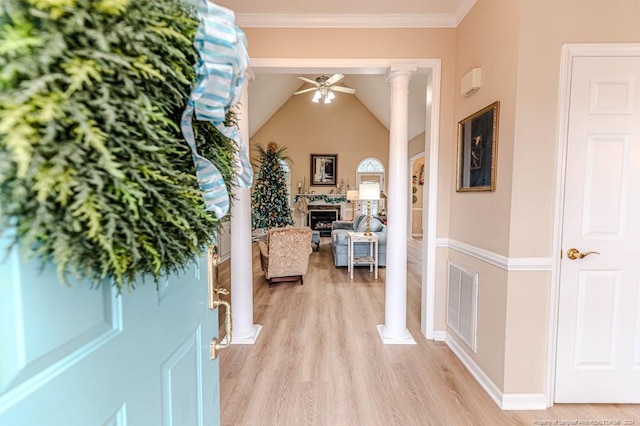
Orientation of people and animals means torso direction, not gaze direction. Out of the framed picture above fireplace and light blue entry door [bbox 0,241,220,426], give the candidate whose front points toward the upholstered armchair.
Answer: the framed picture above fireplace

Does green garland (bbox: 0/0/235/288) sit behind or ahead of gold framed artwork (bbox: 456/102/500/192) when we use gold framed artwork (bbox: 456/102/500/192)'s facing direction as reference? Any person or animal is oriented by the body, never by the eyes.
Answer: ahead

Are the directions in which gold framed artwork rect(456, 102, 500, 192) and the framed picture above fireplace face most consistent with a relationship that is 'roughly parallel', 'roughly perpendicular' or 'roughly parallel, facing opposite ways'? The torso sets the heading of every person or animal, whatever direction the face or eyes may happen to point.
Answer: roughly perpendicular

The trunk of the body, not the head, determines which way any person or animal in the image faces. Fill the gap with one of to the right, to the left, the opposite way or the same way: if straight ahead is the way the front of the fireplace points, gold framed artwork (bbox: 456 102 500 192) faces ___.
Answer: to the right

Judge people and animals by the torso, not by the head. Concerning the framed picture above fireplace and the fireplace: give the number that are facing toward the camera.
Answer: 2

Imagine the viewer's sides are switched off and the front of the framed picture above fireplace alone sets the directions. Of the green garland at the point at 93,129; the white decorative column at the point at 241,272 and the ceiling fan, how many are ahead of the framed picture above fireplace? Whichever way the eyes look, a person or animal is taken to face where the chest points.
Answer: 3

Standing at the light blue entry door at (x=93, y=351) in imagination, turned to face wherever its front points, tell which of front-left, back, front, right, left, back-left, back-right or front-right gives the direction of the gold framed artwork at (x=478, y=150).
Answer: front-left

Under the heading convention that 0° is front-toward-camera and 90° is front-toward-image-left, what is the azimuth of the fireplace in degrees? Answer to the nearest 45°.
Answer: approximately 0°

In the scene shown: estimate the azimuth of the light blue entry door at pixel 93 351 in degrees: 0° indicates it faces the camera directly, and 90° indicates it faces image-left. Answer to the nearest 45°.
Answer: approximately 315°

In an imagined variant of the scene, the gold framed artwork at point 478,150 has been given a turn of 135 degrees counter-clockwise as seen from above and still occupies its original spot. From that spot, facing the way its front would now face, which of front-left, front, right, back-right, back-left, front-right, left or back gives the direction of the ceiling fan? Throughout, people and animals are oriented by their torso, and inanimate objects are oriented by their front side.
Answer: back-left

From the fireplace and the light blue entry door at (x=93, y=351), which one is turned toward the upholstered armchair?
the fireplace

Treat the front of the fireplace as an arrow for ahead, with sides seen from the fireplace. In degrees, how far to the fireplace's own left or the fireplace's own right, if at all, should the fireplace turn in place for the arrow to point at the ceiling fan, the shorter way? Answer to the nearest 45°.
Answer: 0° — it already faces it

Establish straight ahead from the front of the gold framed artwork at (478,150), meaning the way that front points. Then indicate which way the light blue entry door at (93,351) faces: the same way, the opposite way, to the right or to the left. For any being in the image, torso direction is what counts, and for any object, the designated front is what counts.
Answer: the opposite way

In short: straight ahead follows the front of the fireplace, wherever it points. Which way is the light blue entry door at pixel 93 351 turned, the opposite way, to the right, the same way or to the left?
to the left

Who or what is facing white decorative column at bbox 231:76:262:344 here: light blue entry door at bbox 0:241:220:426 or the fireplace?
the fireplace

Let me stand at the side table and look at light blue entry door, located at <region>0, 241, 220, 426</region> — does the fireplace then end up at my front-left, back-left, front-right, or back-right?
back-right
